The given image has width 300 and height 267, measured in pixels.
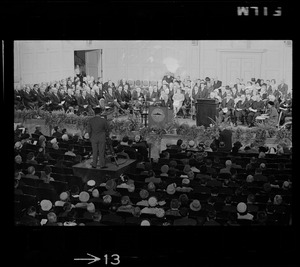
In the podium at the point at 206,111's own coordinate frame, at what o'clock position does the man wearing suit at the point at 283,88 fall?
The man wearing suit is roughly at 9 o'clock from the podium.

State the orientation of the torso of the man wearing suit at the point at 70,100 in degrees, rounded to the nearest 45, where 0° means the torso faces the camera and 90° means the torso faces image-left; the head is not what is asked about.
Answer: approximately 315°

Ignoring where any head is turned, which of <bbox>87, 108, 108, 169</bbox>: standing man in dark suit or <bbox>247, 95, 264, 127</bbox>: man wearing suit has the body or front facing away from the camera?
the standing man in dark suit

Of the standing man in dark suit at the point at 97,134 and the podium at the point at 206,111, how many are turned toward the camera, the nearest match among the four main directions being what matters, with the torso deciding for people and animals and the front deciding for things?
1

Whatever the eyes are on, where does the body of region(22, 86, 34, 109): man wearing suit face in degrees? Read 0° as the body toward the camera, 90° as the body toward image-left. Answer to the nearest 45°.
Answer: approximately 315°

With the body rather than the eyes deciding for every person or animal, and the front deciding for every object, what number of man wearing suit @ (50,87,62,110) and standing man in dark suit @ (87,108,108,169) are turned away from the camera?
1

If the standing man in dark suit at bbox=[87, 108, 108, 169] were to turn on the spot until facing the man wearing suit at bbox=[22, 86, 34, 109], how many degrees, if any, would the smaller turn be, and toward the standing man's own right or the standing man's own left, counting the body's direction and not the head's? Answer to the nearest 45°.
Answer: approximately 90° to the standing man's own left
